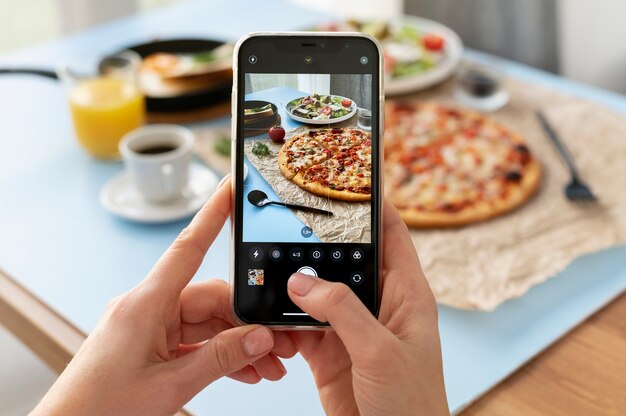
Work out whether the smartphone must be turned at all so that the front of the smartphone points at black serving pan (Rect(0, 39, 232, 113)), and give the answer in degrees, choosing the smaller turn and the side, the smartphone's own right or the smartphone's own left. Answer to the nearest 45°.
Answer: approximately 180°

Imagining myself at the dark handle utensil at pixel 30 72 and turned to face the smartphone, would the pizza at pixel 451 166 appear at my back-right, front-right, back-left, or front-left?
front-left

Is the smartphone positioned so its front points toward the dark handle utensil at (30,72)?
no

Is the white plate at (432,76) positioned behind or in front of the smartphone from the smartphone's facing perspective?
behind

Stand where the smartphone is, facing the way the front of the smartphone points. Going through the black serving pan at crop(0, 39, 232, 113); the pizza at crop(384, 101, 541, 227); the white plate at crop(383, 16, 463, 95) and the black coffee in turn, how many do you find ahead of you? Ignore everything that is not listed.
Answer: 0

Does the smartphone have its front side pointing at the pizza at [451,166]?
no

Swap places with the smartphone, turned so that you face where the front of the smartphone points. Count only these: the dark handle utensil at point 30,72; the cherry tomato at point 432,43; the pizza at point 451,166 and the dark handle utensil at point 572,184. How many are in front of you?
0

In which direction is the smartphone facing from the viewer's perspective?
toward the camera

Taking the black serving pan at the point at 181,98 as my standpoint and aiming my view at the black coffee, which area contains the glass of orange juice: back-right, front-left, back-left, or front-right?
front-right

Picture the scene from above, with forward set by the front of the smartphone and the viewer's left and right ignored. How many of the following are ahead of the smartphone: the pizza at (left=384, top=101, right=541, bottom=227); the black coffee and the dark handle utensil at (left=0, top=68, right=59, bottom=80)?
0

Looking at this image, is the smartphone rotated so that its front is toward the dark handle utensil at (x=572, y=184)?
no

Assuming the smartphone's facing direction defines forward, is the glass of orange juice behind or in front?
behind

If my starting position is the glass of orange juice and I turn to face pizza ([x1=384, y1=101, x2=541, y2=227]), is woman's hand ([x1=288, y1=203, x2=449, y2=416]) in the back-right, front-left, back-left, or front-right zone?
front-right
